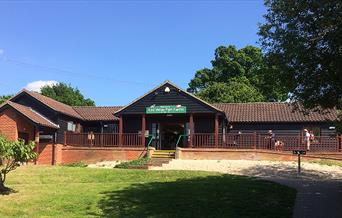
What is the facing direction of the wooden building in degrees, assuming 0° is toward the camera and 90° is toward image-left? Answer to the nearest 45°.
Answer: approximately 0°
